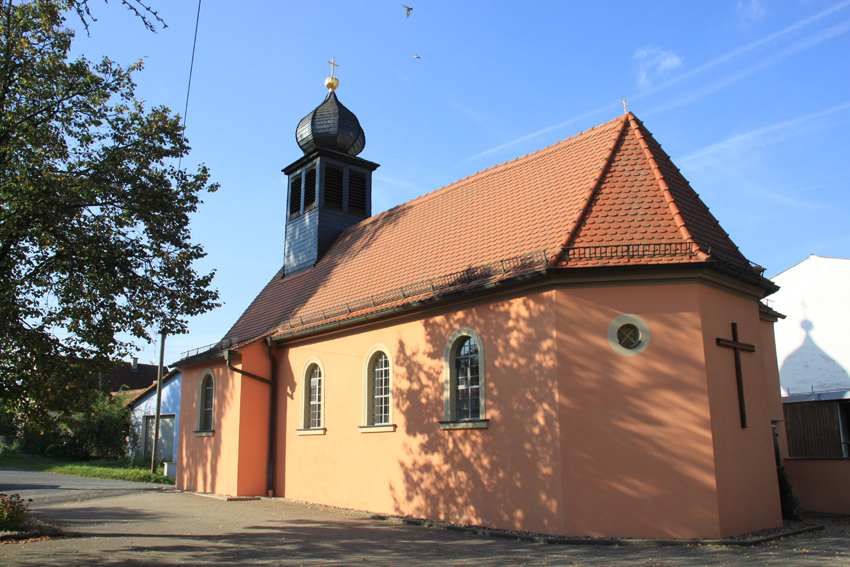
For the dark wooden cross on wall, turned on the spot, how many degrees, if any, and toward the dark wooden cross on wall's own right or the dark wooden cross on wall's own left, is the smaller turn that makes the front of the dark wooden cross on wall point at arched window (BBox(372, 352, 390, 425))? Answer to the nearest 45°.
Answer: approximately 135° to the dark wooden cross on wall's own right

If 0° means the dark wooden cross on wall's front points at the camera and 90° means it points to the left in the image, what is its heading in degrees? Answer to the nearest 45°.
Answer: approximately 315°

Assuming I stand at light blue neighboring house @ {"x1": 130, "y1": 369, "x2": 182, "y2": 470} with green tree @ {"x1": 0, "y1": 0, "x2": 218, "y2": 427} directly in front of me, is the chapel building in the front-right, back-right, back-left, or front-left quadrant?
front-left

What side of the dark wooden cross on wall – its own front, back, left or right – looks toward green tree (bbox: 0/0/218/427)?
back

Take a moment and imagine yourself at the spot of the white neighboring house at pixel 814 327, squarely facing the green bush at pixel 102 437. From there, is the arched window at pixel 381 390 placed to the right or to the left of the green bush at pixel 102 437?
left

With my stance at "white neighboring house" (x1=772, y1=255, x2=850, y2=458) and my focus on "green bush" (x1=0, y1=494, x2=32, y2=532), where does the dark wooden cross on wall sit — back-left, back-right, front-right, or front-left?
front-left

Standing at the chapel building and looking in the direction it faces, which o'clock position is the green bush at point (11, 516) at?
The green bush is roughly at 10 o'clock from the chapel building.

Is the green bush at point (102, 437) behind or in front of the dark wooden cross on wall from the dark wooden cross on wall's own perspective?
behind

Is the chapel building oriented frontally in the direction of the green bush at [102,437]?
yes

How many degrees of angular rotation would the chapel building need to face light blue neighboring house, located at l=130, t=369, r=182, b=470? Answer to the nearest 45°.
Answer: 0° — it already faces it

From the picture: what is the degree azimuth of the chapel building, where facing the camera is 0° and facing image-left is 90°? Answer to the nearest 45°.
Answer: approximately 135°
